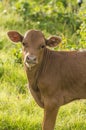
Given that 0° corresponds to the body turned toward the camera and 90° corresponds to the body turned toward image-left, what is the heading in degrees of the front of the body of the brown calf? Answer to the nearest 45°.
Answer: approximately 90°
